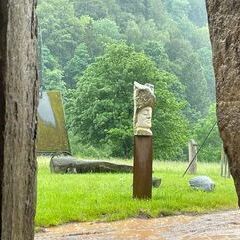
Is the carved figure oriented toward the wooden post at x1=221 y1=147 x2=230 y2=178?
no

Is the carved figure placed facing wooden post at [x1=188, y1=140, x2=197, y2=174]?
no

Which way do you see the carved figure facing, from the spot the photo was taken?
facing the viewer and to the right of the viewer

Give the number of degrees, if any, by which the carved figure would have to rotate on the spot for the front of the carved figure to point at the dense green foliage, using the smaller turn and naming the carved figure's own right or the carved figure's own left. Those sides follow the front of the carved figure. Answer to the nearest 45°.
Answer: approximately 135° to the carved figure's own left

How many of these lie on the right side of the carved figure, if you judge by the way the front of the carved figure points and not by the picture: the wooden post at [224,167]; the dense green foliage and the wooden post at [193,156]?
0

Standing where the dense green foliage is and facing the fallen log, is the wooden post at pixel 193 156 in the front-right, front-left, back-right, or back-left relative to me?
front-left

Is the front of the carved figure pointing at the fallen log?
no
